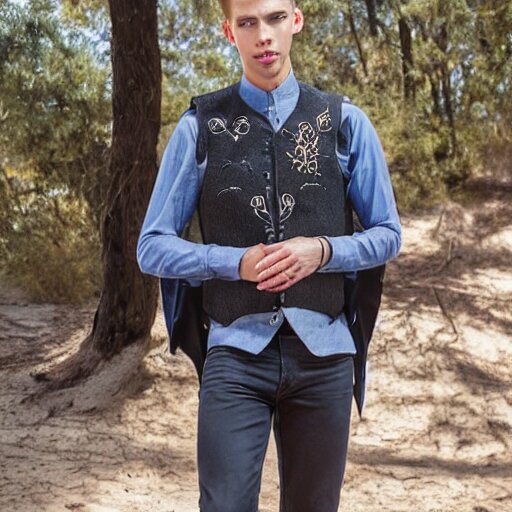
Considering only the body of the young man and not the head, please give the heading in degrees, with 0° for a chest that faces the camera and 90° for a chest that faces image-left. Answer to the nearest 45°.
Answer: approximately 0°

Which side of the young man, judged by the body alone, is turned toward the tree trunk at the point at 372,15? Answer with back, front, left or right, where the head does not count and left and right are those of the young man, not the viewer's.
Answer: back

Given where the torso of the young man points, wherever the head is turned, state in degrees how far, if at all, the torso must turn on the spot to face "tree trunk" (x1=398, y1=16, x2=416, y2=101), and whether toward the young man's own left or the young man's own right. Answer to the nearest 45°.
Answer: approximately 180°

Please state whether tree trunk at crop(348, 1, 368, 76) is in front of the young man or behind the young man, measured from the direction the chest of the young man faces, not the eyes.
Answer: behind
